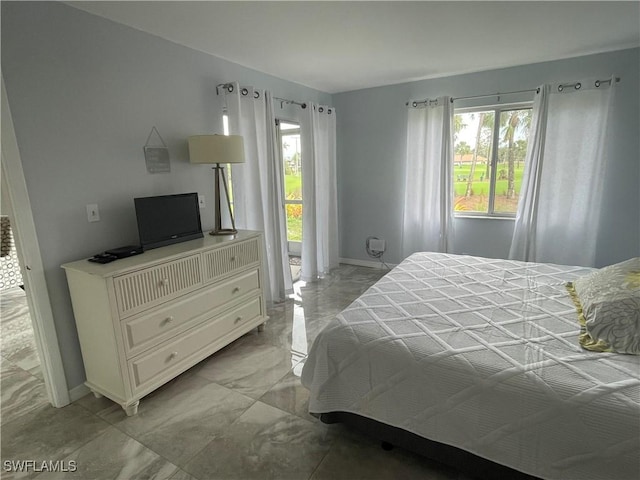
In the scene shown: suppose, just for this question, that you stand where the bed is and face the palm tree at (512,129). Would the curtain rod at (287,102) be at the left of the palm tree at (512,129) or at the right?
left

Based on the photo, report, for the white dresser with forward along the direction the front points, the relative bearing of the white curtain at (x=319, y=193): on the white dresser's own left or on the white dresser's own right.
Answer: on the white dresser's own left

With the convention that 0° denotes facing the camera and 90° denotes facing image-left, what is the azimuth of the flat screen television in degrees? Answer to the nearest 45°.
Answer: approximately 315°

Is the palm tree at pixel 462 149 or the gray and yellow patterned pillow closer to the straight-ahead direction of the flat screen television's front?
the gray and yellow patterned pillow

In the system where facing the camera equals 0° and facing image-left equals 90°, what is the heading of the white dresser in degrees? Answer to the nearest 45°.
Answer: approximately 315°

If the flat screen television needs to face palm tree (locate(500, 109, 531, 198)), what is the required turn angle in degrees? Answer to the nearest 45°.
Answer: approximately 45° to its left

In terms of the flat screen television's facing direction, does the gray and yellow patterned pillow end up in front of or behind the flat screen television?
in front
